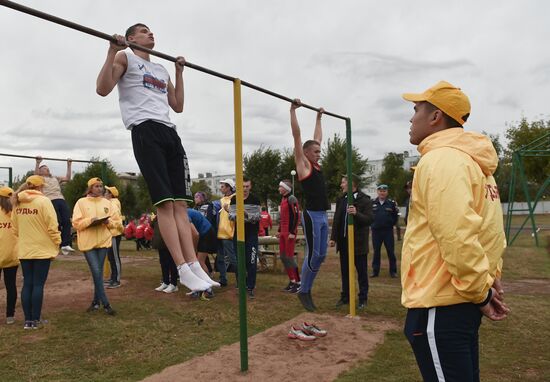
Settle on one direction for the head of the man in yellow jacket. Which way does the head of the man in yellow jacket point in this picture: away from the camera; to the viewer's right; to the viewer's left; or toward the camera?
to the viewer's left

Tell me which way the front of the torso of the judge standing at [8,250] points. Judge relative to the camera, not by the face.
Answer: away from the camera

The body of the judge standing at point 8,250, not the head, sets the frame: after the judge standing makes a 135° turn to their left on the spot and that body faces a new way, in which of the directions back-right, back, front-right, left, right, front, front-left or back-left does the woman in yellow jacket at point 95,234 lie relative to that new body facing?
back-left

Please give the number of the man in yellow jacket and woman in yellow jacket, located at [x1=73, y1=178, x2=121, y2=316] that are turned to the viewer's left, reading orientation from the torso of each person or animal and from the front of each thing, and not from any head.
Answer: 1

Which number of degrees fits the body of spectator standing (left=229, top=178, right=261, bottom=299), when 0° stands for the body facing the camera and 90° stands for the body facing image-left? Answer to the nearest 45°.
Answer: approximately 0°

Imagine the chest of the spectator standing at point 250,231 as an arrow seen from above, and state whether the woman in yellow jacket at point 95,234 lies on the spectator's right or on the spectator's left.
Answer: on the spectator's right

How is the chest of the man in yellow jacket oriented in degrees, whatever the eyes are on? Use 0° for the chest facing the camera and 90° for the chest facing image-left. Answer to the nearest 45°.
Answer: approximately 90°

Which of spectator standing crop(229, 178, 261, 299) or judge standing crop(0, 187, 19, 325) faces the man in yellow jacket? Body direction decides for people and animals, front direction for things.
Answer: spectator standing crop(229, 178, 261, 299)
